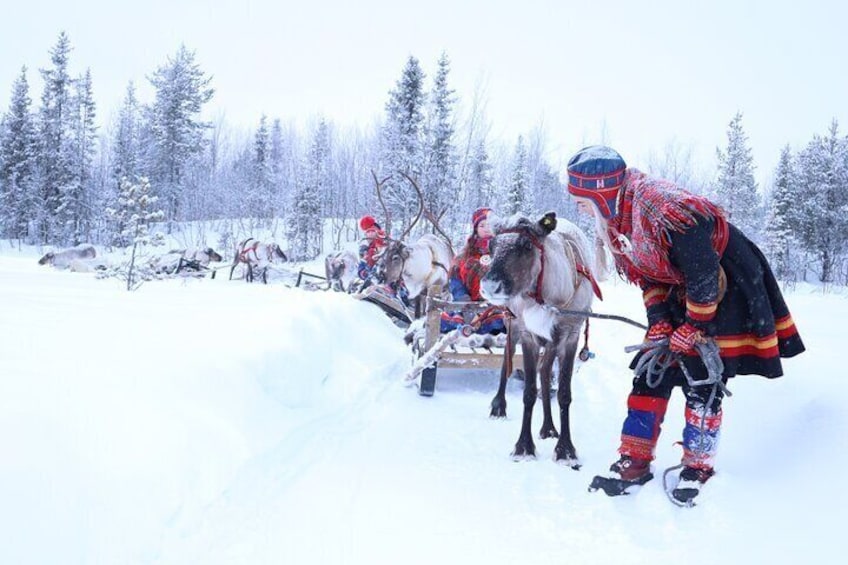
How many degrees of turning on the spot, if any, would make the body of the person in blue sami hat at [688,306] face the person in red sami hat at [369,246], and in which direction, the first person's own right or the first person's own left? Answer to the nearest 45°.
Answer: approximately 90° to the first person's own right

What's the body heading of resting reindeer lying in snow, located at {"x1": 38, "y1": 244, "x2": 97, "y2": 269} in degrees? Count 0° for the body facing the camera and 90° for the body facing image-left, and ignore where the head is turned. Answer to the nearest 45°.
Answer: approximately 90°

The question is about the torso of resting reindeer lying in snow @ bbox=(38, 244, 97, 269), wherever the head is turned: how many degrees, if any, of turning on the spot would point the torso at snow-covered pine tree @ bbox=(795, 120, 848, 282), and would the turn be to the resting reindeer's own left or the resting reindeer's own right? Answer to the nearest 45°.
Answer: approximately 180°

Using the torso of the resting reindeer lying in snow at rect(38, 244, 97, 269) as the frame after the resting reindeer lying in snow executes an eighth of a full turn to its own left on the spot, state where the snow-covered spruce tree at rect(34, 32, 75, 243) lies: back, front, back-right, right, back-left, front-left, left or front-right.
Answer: back-right

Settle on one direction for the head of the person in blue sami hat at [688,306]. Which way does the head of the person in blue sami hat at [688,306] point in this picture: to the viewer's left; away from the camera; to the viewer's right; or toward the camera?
to the viewer's left

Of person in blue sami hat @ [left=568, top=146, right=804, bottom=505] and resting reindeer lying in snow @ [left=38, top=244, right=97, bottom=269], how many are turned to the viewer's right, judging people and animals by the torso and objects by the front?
0

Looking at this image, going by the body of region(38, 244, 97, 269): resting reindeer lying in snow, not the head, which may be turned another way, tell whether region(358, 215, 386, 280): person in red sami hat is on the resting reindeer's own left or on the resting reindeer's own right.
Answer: on the resting reindeer's own left

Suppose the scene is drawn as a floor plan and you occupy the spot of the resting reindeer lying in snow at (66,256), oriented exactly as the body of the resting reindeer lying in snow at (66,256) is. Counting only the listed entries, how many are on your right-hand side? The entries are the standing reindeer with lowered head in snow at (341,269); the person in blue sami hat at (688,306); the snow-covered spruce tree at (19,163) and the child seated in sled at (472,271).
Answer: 1

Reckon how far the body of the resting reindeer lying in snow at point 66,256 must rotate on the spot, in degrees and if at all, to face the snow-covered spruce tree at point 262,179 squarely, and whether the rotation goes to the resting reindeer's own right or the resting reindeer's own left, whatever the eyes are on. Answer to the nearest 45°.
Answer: approximately 135° to the resting reindeer's own right

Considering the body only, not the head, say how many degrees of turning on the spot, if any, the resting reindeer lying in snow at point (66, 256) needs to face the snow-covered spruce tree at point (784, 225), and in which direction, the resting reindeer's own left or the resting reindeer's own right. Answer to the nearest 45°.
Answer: approximately 180°

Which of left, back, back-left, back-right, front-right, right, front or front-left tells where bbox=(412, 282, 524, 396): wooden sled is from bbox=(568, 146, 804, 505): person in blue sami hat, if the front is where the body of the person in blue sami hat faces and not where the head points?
right
